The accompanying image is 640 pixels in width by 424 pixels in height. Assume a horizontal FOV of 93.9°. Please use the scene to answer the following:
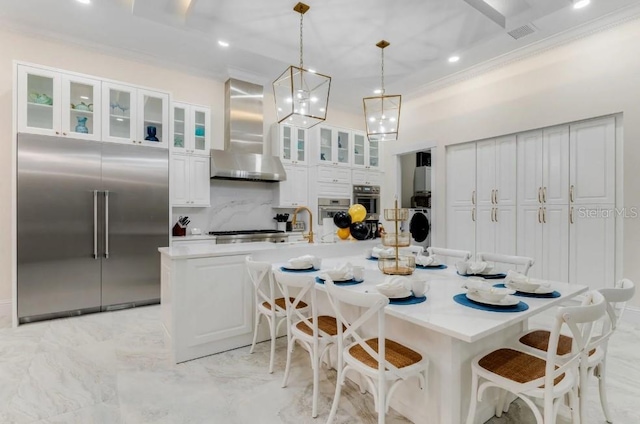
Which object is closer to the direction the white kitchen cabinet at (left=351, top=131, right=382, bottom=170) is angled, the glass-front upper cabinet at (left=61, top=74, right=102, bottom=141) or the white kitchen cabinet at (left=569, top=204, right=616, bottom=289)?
the white kitchen cabinet

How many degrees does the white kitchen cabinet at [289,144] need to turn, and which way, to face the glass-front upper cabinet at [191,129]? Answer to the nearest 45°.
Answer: approximately 90° to its right

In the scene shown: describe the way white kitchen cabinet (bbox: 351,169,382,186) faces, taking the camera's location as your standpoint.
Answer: facing the viewer and to the right of the viewer

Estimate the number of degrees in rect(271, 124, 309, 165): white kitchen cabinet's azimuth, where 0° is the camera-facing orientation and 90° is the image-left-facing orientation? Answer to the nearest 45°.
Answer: approximately 315°

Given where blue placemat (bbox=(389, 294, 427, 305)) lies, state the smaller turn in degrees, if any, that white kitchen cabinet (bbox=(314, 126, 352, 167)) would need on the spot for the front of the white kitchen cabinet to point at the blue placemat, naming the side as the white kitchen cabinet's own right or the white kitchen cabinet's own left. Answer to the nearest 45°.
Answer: approximately 45° to the white kitchen cabinet's own right

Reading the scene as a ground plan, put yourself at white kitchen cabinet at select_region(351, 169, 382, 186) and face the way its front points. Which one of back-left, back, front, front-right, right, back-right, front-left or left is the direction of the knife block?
right

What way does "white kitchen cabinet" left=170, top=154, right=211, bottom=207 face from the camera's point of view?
toward the camera

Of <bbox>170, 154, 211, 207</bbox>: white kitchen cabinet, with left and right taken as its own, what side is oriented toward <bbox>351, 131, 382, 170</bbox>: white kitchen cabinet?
left

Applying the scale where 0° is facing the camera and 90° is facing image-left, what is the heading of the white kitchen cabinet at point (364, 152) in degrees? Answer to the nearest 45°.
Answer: approximately 315°

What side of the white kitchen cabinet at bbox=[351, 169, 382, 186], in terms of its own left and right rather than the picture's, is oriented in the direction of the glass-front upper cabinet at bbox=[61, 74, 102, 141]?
right

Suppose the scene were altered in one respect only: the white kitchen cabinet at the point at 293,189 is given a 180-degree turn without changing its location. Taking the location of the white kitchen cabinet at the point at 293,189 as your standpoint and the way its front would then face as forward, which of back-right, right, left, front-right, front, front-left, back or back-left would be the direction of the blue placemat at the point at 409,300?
back-left

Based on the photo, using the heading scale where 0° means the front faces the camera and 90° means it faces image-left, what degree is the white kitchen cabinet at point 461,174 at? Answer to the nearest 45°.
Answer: approximately 45°

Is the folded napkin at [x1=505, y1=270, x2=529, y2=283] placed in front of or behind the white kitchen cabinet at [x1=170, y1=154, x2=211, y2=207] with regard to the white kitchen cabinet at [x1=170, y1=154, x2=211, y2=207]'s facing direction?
in front

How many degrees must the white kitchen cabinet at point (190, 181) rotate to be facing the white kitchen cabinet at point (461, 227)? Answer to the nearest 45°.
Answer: approximately 90° to its left

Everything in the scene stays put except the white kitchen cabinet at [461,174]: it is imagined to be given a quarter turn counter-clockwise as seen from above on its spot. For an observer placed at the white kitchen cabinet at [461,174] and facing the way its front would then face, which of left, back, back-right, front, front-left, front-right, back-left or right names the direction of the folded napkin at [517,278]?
front-right

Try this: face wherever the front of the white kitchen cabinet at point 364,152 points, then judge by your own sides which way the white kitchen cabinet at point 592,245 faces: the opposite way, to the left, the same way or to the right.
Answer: to the right
